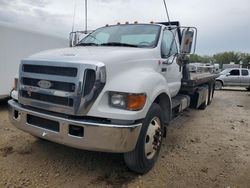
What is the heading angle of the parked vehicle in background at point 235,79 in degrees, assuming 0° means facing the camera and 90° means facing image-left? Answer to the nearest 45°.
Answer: approximately 90°

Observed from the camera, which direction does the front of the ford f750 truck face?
facing the viewer and to the left of the viewer

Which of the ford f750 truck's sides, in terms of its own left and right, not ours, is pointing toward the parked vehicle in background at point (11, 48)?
right

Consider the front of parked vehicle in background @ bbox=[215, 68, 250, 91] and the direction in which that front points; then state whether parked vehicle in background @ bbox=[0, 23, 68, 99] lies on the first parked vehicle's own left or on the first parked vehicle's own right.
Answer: on the first parked vehicle's own left

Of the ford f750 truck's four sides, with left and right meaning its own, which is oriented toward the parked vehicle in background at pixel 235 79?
back

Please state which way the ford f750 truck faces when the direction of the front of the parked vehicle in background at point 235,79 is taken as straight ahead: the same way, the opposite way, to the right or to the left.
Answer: to the left

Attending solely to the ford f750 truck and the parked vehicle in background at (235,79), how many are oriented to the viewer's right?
0
